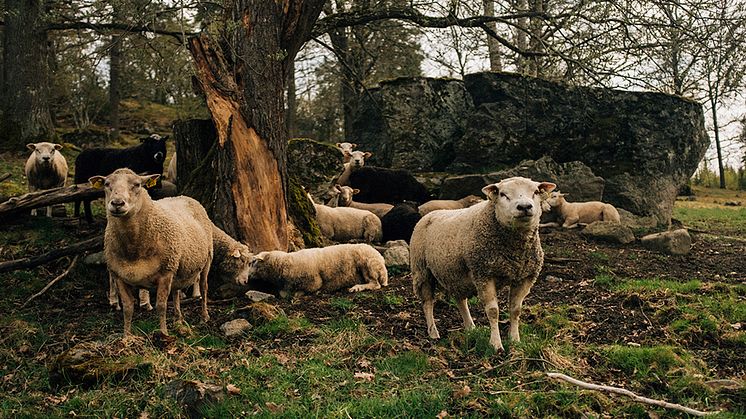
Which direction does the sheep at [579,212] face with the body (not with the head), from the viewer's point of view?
to the viewer's left

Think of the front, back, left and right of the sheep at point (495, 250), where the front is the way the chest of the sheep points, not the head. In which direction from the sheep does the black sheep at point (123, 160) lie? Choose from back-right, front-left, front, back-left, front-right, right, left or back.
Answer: back

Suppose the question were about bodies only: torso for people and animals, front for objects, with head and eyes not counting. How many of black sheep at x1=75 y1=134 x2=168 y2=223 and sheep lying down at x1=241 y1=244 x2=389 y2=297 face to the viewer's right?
1

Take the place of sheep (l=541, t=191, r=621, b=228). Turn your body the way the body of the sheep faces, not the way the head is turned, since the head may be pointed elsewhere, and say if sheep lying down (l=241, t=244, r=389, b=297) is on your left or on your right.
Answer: on your left

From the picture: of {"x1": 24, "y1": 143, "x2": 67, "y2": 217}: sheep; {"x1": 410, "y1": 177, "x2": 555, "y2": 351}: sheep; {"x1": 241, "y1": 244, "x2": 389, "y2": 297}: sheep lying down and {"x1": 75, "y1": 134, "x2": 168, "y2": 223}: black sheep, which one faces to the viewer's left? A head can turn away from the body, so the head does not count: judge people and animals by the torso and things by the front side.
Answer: the sheep lying down

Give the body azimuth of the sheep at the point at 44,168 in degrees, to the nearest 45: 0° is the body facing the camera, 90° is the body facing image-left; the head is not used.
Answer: approximately 0°

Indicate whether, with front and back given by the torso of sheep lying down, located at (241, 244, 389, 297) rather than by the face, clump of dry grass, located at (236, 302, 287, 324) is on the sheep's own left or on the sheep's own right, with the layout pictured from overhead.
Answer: on the sheep's own left

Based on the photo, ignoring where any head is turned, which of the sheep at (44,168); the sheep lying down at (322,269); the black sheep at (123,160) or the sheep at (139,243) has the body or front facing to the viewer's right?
the black sheep

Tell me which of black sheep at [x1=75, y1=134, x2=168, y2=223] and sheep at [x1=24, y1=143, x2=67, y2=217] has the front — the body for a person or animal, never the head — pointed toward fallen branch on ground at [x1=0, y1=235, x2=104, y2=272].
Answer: the sheep

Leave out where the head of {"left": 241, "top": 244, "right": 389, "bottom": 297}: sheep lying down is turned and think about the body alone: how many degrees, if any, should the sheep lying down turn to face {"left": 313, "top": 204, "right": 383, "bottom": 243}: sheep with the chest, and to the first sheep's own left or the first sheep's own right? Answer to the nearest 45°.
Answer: approximately 90° to the first sheep's own right

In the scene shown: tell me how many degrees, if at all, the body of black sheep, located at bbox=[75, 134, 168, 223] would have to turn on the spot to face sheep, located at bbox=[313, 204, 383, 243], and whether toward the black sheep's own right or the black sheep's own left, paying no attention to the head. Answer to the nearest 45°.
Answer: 0° — it already faces it

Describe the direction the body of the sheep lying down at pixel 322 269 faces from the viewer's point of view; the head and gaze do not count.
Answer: to the viewer's left

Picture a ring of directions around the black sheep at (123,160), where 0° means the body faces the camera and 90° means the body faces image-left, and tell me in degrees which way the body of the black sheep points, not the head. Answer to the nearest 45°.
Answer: approximately 270°

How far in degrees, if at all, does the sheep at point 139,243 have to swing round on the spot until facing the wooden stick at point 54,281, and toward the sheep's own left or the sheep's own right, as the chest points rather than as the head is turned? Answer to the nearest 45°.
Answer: approximately 90° to the sheep's own right
